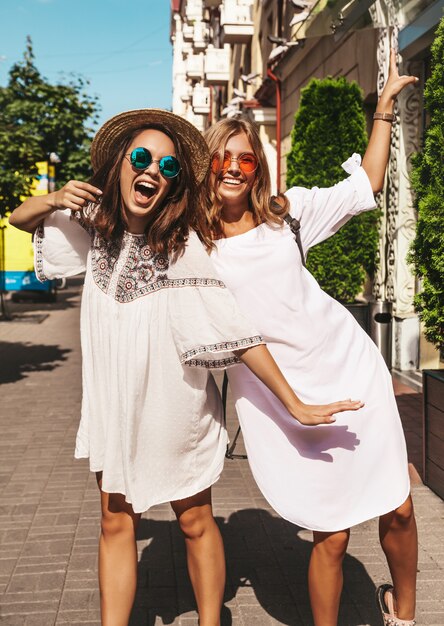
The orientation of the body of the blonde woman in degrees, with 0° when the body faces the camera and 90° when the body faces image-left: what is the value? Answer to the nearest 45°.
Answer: approximately 0°

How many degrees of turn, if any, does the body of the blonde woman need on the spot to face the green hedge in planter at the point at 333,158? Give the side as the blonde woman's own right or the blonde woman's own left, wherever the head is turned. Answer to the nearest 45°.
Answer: approximately 180°

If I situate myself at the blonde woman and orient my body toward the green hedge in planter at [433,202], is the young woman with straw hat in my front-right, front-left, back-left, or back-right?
back-left

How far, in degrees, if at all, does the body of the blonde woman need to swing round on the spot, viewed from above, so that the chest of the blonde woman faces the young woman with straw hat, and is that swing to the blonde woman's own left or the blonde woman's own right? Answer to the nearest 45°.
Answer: approximately 90° to the blonde woman's own right

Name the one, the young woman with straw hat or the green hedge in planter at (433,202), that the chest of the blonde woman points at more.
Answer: the young woman with straw hat

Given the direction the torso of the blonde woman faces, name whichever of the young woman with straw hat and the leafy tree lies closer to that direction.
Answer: the young woman with straw hat
